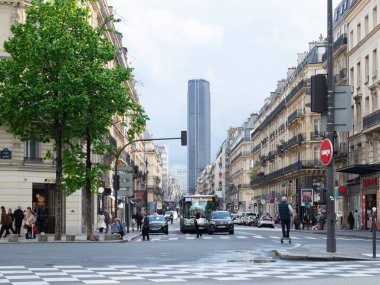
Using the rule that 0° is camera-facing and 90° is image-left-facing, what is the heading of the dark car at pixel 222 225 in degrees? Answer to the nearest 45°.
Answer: approximately 0°

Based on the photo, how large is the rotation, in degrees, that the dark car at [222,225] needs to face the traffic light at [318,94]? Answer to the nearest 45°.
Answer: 0° — it already faces it

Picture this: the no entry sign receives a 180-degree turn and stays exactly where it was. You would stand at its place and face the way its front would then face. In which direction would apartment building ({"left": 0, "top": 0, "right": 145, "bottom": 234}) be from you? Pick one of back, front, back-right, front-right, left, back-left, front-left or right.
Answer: left

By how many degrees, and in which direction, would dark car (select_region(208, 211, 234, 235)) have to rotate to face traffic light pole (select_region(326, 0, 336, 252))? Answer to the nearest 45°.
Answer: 0° — it already faces it

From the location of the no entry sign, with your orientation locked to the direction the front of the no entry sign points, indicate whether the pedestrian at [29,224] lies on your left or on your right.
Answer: on your right

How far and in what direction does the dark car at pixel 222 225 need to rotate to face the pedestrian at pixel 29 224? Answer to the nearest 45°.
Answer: approximately 45° to its right

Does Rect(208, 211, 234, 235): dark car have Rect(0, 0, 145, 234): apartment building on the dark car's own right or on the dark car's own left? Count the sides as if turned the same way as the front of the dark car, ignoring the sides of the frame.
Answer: on the dark car's own right

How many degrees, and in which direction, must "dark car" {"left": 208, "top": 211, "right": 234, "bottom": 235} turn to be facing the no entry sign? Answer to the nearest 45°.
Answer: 0° — it already faces it

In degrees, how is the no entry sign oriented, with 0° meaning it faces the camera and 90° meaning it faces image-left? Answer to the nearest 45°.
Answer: approximately 45°
